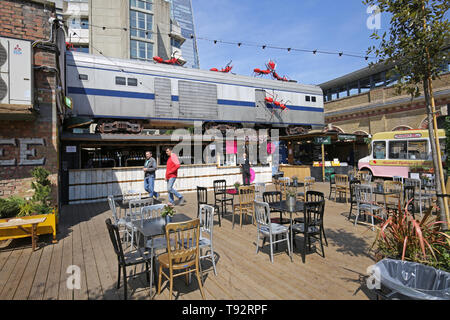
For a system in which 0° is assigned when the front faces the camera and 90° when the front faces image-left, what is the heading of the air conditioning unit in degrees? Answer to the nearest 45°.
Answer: approximately 0°

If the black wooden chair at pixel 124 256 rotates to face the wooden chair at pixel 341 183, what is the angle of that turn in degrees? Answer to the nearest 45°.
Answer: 0° — it already faces it

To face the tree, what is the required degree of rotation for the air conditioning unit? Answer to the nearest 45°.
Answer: approximately 45° to its left

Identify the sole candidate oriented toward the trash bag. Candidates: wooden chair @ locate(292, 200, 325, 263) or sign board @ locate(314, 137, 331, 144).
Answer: the sign board

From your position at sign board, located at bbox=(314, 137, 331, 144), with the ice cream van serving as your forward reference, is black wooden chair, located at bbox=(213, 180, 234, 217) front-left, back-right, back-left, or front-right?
back-right

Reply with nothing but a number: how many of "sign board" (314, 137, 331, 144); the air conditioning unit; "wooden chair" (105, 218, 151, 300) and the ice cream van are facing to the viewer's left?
1

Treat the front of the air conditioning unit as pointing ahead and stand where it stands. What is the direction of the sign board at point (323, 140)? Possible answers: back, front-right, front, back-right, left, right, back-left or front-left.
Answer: left

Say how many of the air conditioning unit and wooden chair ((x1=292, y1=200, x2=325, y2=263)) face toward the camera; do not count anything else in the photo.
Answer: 1

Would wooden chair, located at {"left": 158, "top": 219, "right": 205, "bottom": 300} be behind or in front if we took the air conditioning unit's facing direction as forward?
in front

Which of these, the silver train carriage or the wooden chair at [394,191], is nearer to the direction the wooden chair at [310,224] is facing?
the silver train carriage

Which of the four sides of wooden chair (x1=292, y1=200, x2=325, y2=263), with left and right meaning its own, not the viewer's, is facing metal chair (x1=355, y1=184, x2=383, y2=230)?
right

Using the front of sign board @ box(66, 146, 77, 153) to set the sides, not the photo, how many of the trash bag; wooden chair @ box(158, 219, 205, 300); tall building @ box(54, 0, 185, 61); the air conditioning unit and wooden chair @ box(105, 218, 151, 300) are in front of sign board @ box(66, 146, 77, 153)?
4
